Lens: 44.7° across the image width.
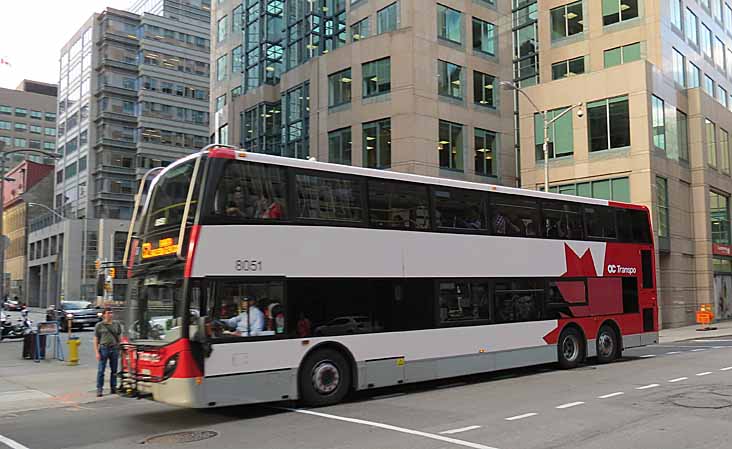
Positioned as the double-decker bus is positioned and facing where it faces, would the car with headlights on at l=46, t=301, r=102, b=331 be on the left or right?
on its right

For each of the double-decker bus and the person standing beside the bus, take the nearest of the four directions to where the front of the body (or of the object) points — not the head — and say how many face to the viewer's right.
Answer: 0

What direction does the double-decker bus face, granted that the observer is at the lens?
facing the viewer and to the left of the viewer

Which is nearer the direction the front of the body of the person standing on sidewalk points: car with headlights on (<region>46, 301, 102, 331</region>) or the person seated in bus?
the person seated in bus

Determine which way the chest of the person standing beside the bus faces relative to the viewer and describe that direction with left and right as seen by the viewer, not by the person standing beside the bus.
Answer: facing the viewer

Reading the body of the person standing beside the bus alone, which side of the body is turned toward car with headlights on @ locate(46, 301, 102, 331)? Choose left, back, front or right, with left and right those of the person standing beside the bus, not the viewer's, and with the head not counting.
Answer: back

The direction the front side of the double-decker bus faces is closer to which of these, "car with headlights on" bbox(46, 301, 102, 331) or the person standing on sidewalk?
the person standing on sidewalk
